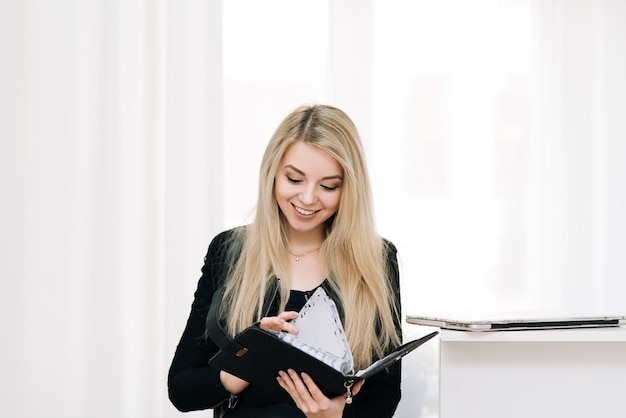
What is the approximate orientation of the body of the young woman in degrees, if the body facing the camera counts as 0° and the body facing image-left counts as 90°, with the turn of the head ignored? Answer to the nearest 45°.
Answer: approximately 0°

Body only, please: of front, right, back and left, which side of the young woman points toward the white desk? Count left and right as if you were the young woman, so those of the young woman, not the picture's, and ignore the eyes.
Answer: left
